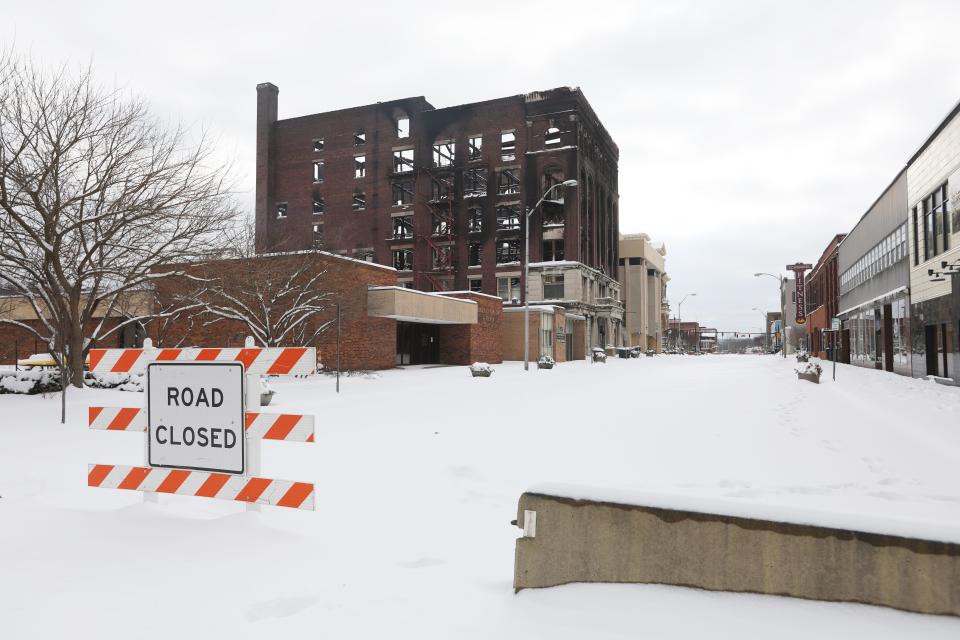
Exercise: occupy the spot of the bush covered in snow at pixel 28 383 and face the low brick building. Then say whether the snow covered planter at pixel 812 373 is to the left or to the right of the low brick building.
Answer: right

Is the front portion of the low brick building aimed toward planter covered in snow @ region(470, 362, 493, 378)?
yes

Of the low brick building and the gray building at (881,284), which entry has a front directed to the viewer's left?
the gray building

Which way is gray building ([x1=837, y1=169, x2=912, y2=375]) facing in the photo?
to the viewer's left

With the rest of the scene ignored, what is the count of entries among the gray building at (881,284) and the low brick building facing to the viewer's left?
1

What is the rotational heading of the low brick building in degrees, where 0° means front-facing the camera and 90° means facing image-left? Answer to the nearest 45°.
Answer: approximately 315°

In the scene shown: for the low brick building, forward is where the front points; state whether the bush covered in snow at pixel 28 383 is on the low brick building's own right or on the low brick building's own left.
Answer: on the low brick building's own right
